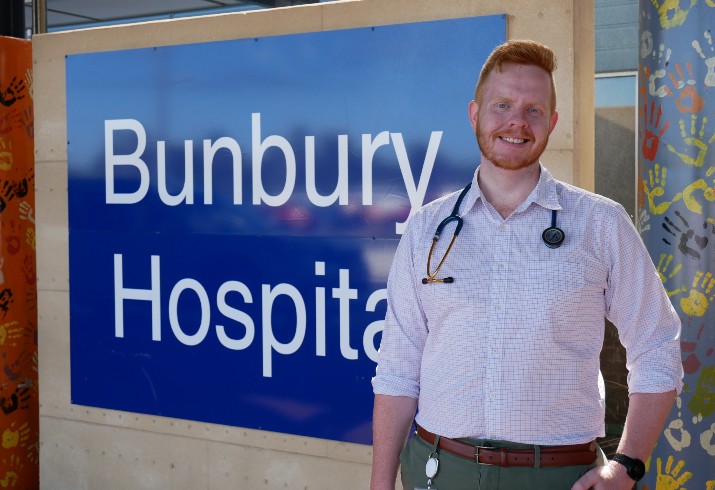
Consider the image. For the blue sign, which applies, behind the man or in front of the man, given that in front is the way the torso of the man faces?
behind

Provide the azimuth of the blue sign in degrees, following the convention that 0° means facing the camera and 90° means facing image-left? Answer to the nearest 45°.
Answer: approximately 45°

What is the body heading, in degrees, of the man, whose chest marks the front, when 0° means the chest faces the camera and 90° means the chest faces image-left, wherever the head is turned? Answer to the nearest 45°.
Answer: approximately 0°

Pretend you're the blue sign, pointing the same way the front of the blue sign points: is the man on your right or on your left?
on your left
